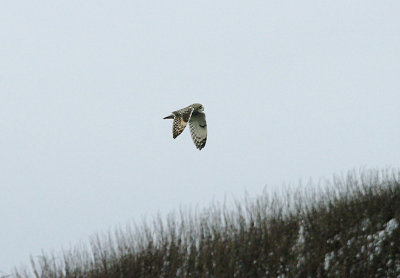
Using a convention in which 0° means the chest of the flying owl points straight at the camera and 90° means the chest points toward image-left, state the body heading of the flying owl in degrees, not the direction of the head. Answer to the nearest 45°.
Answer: approximately 315°
